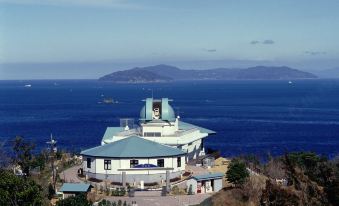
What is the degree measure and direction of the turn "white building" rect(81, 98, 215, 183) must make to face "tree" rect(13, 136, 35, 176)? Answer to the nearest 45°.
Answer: approximately 90° to its right

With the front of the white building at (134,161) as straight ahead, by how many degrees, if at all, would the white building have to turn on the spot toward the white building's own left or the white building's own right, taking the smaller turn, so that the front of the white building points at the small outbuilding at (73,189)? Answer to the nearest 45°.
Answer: approximately 45° to the white building's own right

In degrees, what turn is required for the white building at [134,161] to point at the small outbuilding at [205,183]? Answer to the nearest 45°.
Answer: approximately 45° to its left

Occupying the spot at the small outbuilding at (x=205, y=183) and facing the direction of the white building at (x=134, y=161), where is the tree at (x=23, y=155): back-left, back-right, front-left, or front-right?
front-left

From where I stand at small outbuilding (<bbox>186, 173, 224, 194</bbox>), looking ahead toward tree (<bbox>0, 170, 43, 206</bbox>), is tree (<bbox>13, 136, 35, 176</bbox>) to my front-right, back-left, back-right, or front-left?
front-right

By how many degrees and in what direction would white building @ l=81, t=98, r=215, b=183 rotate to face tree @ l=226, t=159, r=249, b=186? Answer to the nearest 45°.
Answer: approximately 45° to its left

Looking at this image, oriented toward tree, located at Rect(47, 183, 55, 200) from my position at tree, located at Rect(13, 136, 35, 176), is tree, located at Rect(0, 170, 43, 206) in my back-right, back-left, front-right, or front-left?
front-right

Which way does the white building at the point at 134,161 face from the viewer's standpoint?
toward the camera

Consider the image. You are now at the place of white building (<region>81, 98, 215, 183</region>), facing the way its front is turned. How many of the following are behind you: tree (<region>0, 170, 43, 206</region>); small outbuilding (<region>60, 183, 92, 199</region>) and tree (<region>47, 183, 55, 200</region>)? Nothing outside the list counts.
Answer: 0

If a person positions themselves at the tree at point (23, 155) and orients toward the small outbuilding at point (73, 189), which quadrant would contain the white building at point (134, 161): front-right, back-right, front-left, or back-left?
front-left

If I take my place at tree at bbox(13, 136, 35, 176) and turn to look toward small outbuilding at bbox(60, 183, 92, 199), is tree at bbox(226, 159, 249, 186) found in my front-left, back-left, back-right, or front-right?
front-left
